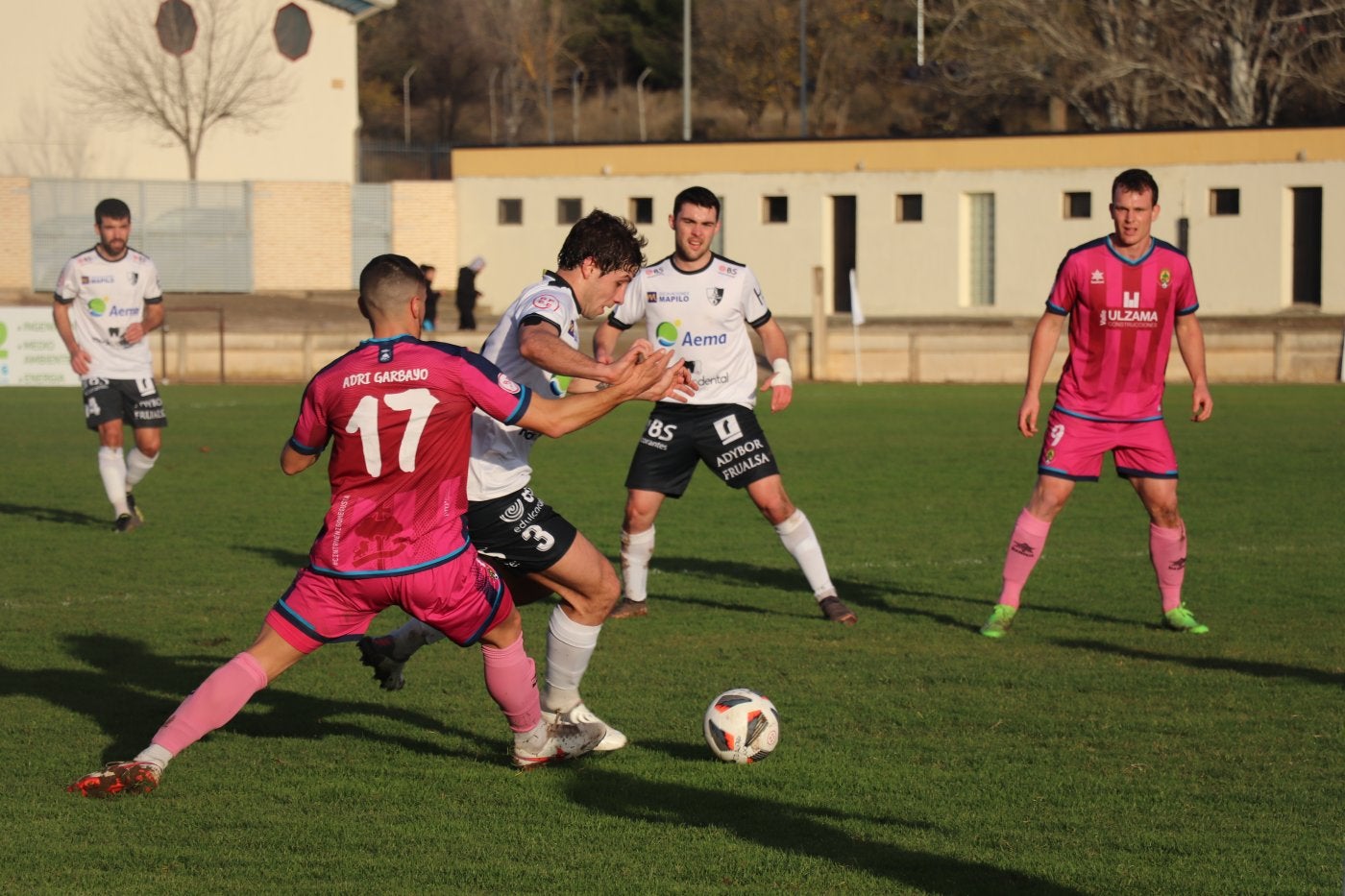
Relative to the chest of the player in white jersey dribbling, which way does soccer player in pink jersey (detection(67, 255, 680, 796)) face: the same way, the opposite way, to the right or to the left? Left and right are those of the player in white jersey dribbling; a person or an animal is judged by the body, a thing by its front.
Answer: to the left

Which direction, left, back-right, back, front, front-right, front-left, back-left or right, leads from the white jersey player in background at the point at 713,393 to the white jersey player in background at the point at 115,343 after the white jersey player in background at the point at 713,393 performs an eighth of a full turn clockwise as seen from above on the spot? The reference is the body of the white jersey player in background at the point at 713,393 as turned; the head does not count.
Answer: right

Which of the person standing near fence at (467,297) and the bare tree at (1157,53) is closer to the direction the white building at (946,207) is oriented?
the person standing near fence

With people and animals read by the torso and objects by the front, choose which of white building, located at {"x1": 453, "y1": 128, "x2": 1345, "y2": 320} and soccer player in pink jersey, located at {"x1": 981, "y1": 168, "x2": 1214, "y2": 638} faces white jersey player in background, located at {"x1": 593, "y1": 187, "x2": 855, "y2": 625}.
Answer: the white building

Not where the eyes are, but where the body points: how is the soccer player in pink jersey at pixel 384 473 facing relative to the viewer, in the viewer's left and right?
facing away from the viewer

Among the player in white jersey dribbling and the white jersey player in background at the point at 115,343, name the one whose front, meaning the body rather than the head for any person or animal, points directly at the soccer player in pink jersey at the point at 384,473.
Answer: the white jersey player in background

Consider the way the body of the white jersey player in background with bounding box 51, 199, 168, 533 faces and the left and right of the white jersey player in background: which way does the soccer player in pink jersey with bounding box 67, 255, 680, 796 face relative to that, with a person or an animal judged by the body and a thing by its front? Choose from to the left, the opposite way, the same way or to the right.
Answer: the opposite way

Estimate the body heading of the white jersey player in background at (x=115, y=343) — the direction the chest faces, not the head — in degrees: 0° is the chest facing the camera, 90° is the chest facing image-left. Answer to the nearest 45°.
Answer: approximately 0°

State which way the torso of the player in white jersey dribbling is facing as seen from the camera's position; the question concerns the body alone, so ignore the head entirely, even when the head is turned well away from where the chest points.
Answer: to the viewer's right

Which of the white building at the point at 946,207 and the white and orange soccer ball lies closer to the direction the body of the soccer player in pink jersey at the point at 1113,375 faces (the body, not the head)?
the white and orange soccer ball

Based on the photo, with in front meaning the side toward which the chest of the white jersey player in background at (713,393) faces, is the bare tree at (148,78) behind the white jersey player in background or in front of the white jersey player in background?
behind

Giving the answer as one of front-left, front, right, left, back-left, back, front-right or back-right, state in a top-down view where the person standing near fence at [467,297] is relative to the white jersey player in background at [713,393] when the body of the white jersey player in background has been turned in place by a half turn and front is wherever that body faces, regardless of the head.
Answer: front
